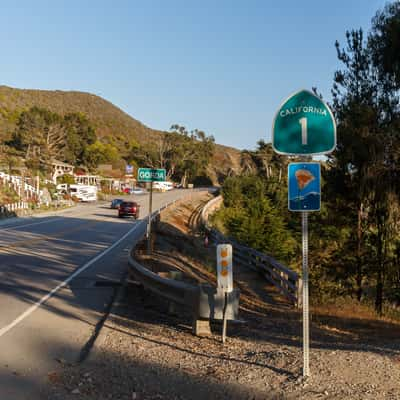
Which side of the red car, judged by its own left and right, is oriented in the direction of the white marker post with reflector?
back

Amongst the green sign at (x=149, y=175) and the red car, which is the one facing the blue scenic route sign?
the green sign

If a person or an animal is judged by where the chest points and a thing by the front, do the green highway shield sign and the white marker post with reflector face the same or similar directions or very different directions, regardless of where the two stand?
same or similar directions

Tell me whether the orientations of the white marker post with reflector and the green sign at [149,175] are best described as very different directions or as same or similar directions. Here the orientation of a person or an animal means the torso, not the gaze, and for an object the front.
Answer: same or similar directions

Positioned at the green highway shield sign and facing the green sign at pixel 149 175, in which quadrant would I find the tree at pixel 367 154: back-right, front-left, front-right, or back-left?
front-right

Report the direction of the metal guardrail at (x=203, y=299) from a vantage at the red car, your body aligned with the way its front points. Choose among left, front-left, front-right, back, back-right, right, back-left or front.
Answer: back

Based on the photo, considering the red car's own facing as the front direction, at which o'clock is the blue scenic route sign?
The blue scenic route sign is roughly at 6 o'clock from the red car.

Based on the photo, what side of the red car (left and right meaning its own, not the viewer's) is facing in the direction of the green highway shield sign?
back

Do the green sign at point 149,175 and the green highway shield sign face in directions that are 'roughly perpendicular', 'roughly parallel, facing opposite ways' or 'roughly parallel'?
roughly parallel

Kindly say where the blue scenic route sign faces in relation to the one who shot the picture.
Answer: facing the viewer

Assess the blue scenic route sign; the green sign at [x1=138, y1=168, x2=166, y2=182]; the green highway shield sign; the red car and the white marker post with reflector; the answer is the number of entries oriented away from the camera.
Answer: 1

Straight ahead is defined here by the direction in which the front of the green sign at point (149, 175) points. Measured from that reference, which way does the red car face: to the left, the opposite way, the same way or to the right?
the opposite way

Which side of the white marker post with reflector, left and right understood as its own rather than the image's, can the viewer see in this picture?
front

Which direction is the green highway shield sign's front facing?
toward the camera

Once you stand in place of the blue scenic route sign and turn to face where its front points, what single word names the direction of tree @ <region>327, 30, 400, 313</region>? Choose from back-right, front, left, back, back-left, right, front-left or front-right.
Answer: back

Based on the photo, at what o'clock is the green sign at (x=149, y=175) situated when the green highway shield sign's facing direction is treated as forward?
The green sign is roughly at 5 o'clock from the green highway shield sign.

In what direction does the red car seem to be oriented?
away from the camera
